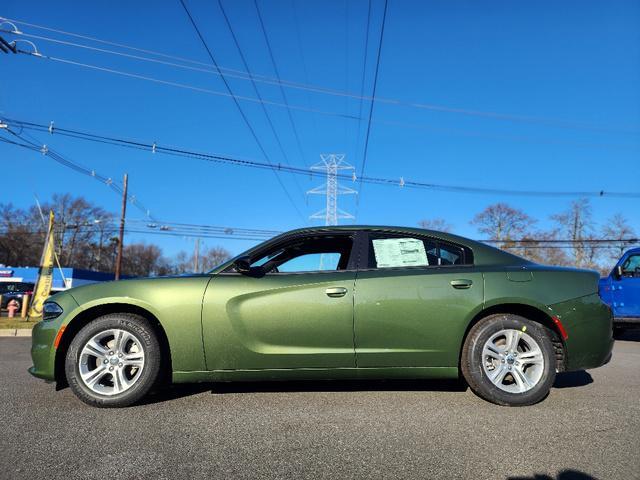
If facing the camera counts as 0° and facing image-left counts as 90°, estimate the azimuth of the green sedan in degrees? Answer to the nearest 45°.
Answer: approximately 90°

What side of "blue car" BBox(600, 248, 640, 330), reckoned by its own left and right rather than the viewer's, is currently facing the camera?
left

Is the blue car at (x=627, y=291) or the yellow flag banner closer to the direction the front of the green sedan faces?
the yellow flag banner

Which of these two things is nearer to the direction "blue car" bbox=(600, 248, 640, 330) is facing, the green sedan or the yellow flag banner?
the yellow flag banner

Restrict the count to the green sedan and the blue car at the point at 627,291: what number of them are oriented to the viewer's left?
2

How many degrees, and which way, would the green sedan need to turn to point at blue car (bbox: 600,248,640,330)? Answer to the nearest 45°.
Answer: approximately 135° to its right

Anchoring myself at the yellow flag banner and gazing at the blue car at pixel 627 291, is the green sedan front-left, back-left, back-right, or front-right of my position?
front-right

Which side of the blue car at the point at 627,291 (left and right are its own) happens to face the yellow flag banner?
front

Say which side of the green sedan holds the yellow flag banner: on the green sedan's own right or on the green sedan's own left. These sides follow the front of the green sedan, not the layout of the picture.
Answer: on the green sedan's own right

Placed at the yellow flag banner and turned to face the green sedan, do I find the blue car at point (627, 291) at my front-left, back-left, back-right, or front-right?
front-left
